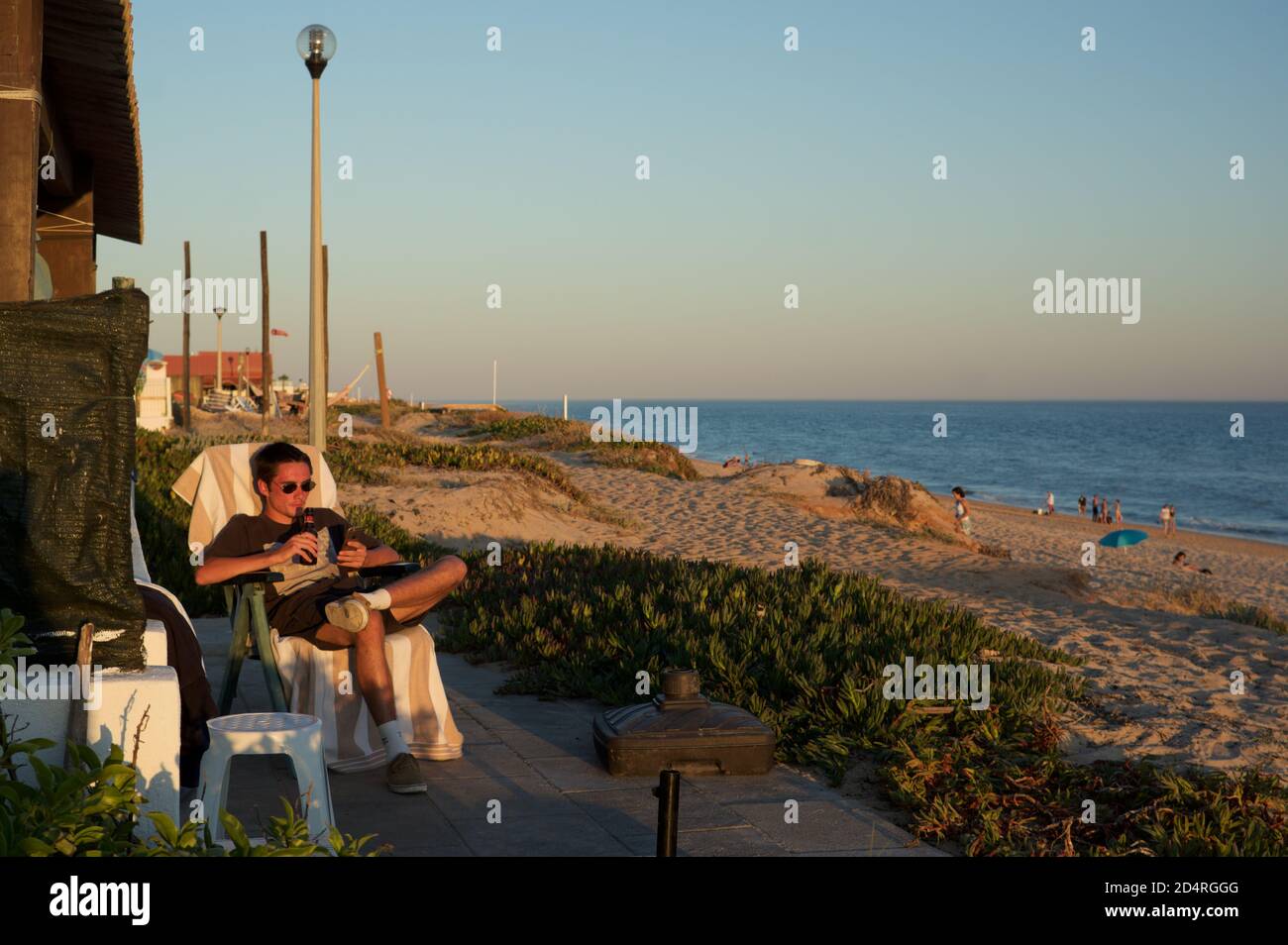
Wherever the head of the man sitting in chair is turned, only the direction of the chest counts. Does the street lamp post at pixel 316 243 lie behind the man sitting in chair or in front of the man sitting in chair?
behind

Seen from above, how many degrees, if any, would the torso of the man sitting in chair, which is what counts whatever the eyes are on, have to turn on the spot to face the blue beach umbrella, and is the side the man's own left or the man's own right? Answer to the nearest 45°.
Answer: approximately 90° to the man's own left

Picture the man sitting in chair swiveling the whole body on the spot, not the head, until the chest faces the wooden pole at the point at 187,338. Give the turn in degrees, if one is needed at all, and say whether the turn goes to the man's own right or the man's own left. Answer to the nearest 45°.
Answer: approximately 135° to the man's own left

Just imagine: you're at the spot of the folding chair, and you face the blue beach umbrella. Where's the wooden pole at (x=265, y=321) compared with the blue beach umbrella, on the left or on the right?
left

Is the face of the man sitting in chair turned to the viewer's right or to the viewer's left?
to the viewer's right

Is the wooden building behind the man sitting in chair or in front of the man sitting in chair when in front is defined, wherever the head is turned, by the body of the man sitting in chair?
behind

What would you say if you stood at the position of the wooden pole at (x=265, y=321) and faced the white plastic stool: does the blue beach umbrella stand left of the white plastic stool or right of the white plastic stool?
left

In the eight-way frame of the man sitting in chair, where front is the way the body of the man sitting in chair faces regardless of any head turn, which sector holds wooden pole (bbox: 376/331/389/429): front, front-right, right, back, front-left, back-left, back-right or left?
back-left

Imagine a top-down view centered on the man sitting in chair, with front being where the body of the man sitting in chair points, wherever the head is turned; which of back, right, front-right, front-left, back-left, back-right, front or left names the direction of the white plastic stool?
front-right

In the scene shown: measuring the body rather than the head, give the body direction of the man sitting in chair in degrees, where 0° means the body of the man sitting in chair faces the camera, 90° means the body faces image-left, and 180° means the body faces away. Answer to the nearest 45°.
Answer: approximately 315°

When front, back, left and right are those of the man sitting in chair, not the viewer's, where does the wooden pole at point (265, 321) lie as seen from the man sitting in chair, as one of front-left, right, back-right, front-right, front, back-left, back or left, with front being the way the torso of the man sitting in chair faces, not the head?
back-left
